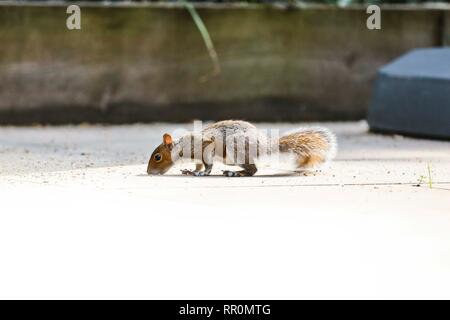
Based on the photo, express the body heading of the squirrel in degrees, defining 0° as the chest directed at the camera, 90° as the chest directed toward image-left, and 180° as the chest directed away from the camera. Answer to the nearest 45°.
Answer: approximately 90°

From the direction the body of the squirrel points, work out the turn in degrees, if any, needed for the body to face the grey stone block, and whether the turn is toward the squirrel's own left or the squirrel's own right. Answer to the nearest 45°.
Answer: approximately 135° to the squirrel's own right
